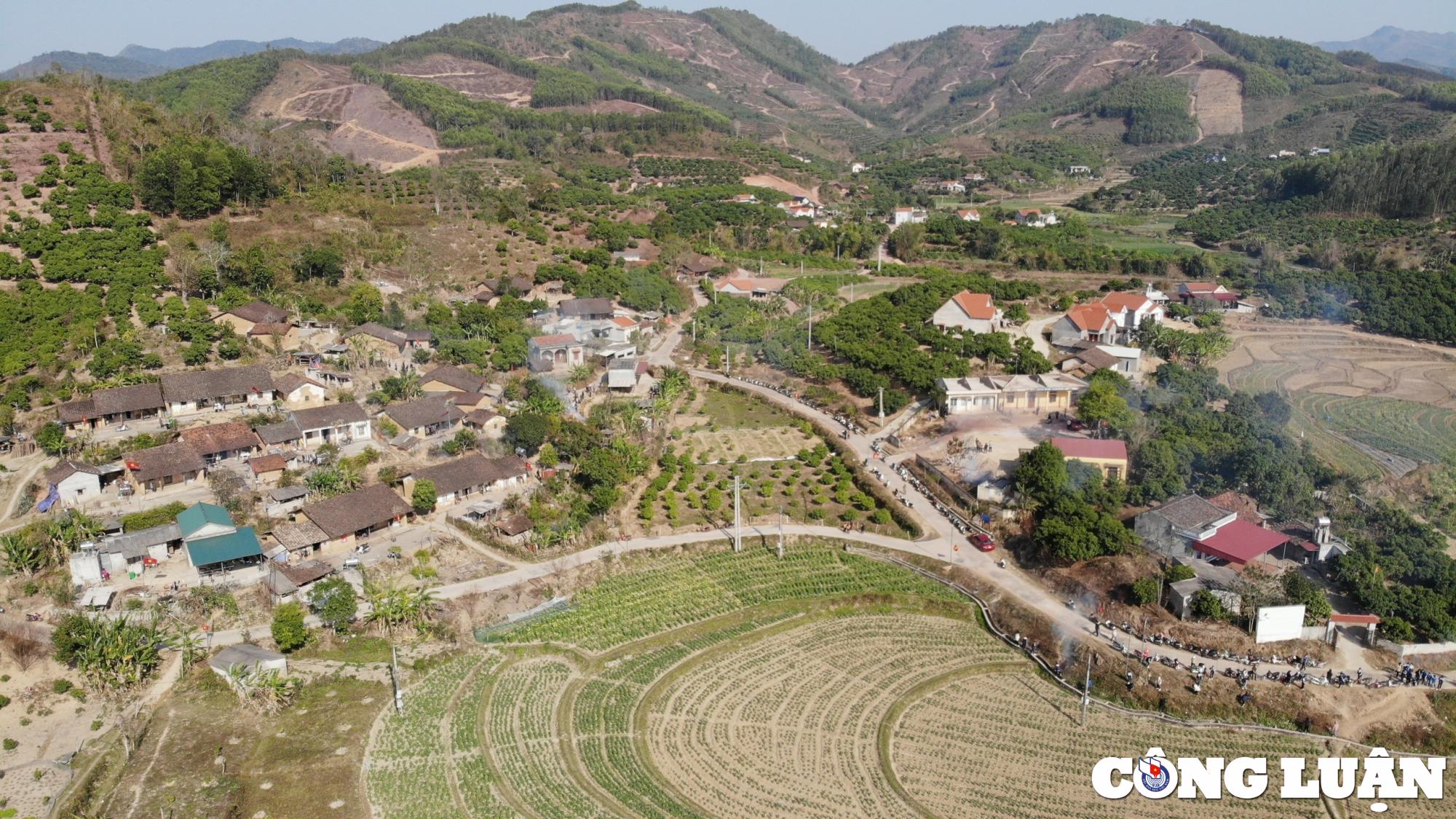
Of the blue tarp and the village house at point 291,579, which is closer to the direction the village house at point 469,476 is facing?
the village house

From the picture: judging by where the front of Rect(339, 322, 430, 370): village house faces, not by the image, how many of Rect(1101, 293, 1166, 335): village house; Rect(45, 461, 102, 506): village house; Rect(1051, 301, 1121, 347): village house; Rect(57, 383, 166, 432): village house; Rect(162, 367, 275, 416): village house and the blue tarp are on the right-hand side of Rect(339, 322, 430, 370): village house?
4

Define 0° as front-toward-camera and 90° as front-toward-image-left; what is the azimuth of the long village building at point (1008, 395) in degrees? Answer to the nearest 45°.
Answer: approximately 0°

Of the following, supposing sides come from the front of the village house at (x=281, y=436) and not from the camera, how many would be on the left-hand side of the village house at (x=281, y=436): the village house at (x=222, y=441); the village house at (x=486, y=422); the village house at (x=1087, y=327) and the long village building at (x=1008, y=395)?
3

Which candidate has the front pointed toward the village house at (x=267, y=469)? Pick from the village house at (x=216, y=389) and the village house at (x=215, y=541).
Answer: the village house at (x=216, y=389)

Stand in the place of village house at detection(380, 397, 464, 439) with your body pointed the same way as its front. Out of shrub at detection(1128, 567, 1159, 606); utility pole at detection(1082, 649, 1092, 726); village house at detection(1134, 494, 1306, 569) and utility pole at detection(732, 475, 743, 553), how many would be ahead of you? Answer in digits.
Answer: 4

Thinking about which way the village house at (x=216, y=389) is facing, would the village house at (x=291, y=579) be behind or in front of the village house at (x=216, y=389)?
in front

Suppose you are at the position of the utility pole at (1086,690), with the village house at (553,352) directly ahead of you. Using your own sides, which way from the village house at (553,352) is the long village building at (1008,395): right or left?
right

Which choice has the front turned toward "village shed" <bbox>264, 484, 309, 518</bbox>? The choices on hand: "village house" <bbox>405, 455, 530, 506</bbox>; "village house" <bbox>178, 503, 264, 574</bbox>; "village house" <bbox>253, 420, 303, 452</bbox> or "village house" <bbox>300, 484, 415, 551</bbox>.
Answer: "village house" <bbox>253, 420, 303, 452</bbox>

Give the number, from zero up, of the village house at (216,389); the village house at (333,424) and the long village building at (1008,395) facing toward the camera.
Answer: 3

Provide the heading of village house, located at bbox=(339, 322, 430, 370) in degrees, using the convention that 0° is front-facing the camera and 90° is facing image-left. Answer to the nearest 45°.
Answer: approximately 315°

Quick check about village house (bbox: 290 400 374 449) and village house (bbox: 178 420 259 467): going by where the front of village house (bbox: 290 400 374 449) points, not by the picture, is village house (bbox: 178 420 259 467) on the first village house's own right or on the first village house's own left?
on the first village house's own right
